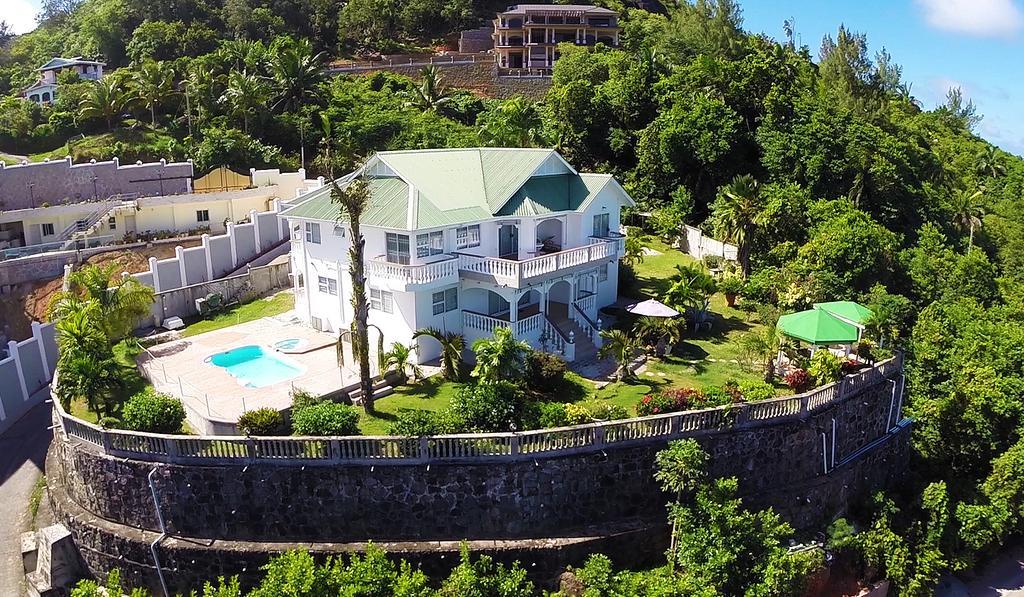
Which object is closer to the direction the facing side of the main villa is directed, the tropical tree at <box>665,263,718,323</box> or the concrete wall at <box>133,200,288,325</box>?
the tropical tree

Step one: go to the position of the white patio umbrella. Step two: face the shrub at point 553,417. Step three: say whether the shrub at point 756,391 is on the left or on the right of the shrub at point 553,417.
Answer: left

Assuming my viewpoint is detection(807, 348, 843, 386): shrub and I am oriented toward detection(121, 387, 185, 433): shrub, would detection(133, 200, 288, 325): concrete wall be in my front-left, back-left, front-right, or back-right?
front-right

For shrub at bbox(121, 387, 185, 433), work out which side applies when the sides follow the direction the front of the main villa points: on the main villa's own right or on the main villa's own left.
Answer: on the main villa's own right

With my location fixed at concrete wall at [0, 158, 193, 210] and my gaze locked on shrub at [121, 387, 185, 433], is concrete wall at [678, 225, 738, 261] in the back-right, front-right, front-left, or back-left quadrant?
front-left

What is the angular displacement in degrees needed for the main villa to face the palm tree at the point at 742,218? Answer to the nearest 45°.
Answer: approximately 90° to its left

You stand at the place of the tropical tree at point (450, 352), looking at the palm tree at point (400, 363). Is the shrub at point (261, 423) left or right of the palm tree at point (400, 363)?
left

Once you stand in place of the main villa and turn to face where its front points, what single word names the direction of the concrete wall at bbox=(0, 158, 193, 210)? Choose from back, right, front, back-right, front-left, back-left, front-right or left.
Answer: back

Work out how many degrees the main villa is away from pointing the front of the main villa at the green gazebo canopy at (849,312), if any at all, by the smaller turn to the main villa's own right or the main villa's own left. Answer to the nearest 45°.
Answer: approximately 45° to the main villa's own left

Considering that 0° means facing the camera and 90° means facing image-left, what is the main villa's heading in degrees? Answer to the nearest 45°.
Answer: approximately 315°

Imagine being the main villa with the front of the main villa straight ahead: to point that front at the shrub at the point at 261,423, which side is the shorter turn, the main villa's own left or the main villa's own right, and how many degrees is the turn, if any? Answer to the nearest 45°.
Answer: approximately 90° to the main villa's own right
